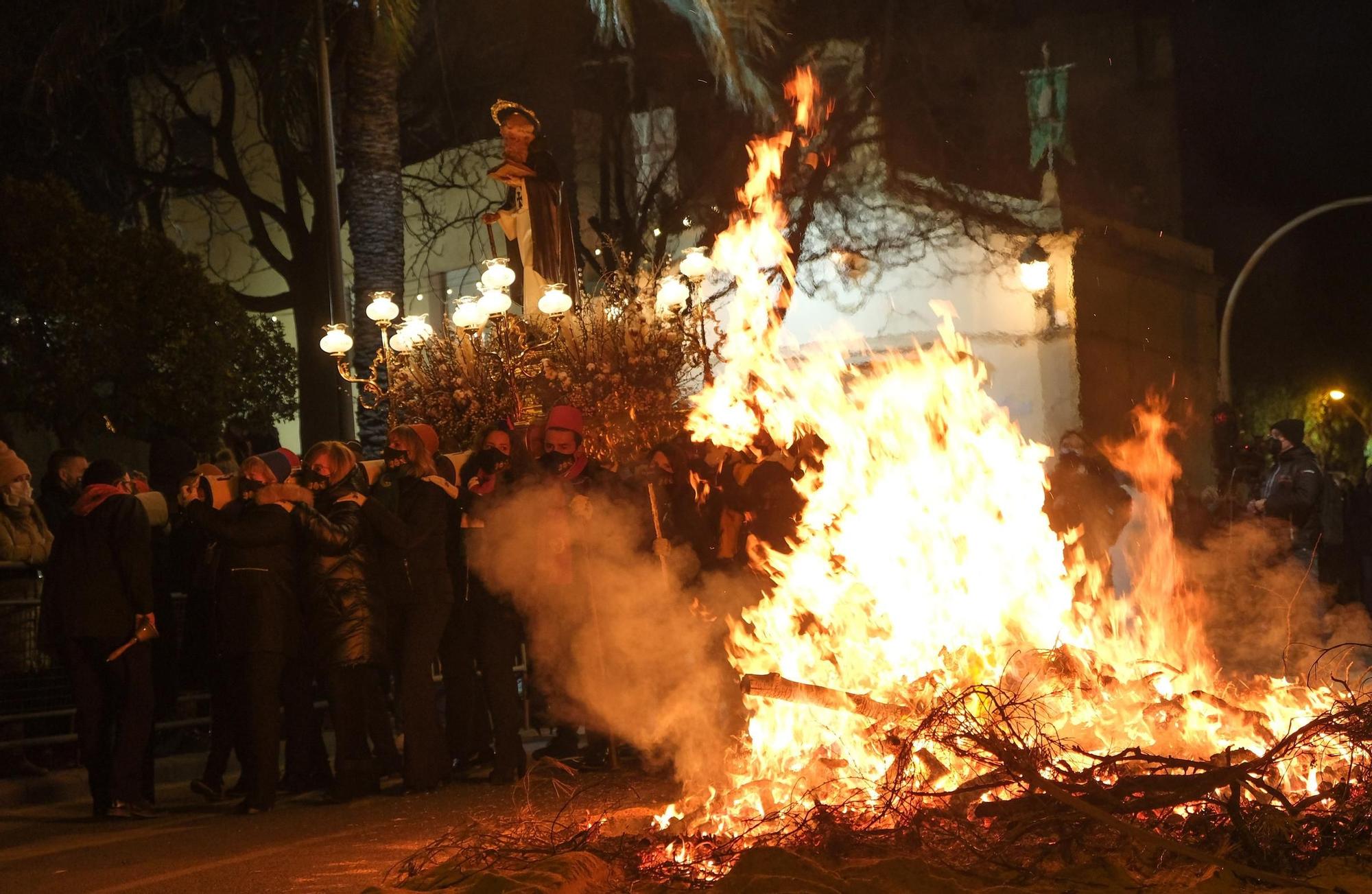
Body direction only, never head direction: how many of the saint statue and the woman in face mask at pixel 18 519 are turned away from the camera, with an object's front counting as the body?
0

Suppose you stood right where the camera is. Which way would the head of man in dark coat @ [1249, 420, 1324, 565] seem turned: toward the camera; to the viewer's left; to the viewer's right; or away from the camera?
to the viewer's left

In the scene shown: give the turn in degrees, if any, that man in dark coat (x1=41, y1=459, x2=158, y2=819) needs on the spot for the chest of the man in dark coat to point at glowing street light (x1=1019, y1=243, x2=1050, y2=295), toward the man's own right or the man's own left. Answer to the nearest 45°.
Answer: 0° — they already face it

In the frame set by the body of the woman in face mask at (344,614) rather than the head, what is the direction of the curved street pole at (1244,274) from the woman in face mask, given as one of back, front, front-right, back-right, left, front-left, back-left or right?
back

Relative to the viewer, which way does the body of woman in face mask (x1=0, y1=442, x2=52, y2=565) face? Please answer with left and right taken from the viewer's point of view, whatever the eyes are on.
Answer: facing the viewer and to the right of the viewer

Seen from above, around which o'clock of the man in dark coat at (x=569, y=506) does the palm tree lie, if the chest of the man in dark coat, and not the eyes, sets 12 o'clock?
The palm tree is roughly at 4 o'clock from the man in dark coat.

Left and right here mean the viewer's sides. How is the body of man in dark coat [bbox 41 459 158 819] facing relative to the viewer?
facing away from the viewer and to the right of the viewer

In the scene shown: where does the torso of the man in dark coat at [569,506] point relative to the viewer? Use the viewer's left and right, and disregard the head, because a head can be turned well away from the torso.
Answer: facing the viewer and to the left of the viewer

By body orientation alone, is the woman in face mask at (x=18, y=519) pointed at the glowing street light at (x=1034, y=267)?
no

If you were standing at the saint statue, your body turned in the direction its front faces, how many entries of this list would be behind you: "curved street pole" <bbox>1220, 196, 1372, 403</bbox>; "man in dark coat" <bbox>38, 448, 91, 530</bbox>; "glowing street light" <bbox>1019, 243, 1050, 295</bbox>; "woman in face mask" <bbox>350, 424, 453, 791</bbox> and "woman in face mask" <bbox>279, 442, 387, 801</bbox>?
2
